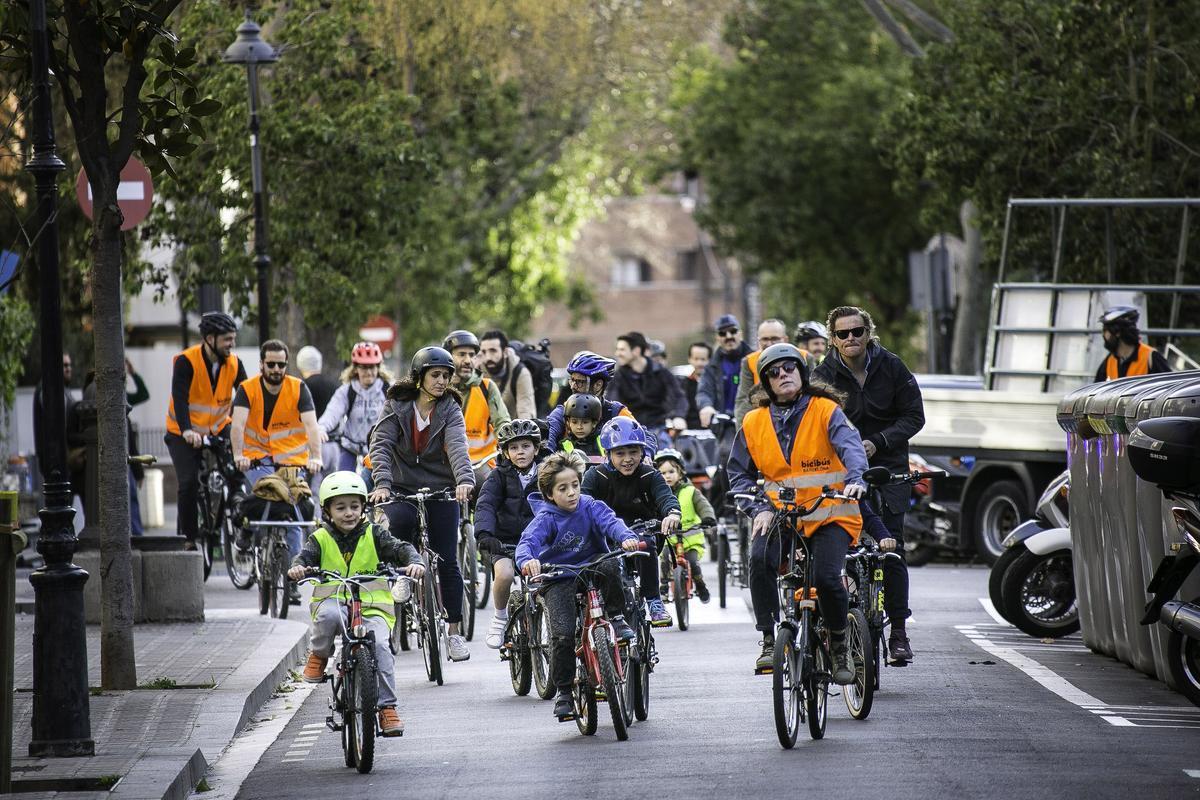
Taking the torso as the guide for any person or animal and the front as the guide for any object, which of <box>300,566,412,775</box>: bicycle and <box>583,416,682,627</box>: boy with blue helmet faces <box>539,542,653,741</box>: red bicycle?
the boy with blue helmet

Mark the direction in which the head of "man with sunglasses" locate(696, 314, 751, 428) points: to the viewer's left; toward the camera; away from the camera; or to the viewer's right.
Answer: toward the camera

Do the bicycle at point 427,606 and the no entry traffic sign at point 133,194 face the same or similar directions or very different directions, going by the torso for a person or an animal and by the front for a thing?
same or similar directions

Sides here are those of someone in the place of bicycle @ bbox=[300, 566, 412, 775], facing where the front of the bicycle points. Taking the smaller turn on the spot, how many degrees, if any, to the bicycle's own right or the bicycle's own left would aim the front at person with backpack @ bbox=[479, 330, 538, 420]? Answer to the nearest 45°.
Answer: approximately 180°

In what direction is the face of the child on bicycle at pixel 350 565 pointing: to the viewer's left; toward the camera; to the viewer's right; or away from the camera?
toward the camera

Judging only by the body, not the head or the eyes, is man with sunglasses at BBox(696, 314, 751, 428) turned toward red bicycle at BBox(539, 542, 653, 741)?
yes

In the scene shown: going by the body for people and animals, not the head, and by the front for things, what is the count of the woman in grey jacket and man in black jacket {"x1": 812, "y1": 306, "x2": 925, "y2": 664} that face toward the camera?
2

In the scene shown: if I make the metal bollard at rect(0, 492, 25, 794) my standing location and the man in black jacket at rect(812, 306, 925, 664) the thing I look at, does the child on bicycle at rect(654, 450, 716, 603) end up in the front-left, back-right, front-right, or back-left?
front-left

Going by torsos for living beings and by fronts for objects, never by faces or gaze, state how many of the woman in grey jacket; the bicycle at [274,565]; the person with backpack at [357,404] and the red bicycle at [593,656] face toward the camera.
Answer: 4

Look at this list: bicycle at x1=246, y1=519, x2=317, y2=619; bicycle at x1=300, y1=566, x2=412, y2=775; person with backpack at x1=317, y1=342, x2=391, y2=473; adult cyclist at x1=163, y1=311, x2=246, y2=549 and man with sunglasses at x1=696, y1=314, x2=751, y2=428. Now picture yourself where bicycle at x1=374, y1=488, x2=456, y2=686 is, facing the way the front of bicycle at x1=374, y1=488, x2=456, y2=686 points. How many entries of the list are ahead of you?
1

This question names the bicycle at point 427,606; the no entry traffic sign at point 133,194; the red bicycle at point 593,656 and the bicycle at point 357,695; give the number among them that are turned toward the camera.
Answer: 4

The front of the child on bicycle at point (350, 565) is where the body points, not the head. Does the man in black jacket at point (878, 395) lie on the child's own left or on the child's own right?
on the child's own left

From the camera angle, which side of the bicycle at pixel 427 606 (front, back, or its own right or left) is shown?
front

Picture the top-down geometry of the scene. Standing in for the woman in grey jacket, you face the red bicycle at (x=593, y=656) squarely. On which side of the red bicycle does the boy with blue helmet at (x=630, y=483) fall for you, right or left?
left

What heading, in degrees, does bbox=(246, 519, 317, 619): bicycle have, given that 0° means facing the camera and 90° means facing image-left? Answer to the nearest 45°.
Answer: approximately 0°

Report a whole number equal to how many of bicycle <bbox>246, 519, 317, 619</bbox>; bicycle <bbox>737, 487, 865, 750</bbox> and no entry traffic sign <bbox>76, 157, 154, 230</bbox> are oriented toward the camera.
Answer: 3

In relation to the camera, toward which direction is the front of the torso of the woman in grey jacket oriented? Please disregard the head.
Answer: toward the camera
